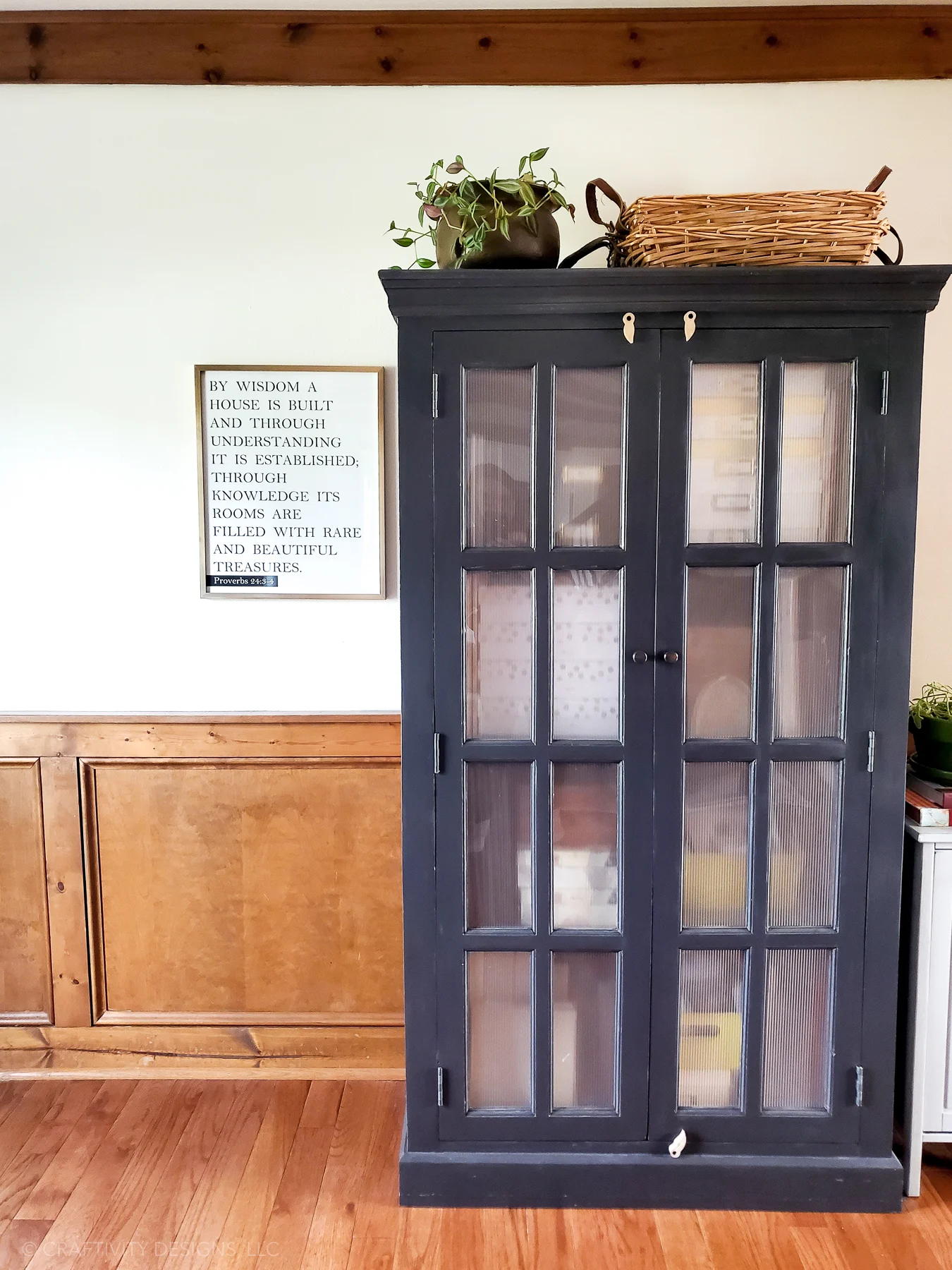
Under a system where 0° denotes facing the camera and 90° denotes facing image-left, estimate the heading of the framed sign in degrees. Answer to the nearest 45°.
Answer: approximately 0°

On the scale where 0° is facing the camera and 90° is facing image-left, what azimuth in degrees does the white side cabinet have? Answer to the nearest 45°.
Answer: approximately 0°

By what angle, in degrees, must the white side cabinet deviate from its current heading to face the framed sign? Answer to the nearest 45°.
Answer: approximately 90° to its right

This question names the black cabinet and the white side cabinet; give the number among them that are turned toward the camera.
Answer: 2
